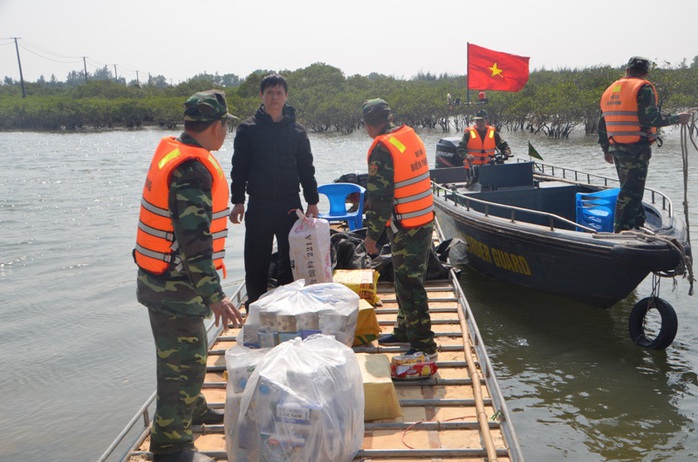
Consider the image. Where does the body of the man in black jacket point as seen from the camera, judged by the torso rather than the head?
toward the camera

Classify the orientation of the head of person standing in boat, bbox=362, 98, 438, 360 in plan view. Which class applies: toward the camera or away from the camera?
away from the camera

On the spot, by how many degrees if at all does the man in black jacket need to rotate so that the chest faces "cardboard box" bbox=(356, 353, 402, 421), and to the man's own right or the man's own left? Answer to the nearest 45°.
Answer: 0° — they already face it

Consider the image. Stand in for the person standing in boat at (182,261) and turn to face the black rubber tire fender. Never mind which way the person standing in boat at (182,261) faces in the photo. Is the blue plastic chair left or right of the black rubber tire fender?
left

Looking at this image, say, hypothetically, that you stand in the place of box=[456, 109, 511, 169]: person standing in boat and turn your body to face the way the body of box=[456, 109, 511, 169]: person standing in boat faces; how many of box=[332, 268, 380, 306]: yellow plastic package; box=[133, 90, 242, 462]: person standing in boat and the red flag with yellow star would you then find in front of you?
2

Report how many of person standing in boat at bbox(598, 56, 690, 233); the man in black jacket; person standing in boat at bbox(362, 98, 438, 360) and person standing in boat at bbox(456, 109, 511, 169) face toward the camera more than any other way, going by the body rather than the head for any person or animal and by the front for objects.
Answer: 2

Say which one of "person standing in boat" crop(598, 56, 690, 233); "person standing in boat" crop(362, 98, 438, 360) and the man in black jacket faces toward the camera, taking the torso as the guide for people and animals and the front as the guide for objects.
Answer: the man in black jacket

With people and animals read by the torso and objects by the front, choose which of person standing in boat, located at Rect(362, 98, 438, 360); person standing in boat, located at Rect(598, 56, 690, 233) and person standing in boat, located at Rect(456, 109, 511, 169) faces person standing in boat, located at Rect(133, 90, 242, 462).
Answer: person standing in boat, located at Rect(456, 109, 511, 169)

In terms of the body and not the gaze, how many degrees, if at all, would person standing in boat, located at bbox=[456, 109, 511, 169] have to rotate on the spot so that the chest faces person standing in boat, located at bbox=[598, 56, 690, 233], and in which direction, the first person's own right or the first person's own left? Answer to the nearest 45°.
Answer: approximately 45° to the first person's own left

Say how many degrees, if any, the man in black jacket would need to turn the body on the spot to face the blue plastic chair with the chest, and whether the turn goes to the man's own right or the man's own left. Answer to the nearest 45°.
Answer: approximately 180°

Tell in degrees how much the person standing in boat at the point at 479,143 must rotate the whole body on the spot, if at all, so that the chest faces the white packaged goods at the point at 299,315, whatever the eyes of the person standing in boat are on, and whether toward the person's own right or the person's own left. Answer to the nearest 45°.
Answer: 0° — they already face it

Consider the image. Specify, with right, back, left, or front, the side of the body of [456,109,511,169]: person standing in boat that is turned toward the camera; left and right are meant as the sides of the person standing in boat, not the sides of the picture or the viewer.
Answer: front

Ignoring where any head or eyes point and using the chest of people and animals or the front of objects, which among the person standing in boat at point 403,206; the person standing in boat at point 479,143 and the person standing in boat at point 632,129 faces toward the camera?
the person standing in boat at point 479,143

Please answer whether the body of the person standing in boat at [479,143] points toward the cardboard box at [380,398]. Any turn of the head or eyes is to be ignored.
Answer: yes

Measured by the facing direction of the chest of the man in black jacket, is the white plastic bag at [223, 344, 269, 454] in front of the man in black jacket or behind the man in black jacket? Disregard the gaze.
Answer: in front
